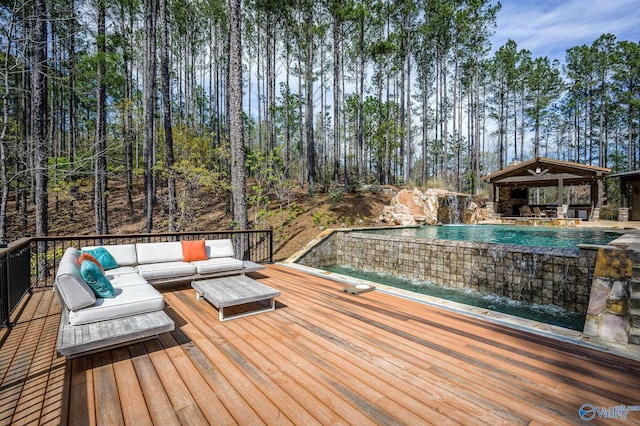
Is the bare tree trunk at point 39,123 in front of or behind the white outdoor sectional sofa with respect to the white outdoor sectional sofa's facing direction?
behind

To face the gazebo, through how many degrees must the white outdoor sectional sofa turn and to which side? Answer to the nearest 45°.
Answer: approximately 45° to its left

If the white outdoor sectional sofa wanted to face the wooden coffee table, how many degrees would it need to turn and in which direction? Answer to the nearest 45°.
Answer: approximately 45° to its left

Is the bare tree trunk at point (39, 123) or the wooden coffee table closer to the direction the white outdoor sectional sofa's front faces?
the wooden coffee table

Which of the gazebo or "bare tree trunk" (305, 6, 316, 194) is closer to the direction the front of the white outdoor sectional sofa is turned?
the gazebo

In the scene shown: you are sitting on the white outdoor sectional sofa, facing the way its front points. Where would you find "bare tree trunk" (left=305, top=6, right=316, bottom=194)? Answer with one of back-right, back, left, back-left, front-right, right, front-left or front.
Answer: left

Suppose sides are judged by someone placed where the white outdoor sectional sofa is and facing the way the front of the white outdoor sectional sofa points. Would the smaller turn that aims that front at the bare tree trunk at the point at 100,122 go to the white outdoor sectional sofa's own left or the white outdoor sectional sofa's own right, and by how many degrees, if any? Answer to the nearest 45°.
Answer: approximately 135° to the white outdoor sectional sofa's own left

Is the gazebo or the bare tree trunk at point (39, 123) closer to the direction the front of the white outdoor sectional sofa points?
the gazebo

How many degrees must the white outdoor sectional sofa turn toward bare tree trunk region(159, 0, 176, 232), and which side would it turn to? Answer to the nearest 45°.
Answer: approximately 135° to its left

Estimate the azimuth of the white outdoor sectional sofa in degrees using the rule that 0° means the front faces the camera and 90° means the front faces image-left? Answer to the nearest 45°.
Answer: approximately 315°
